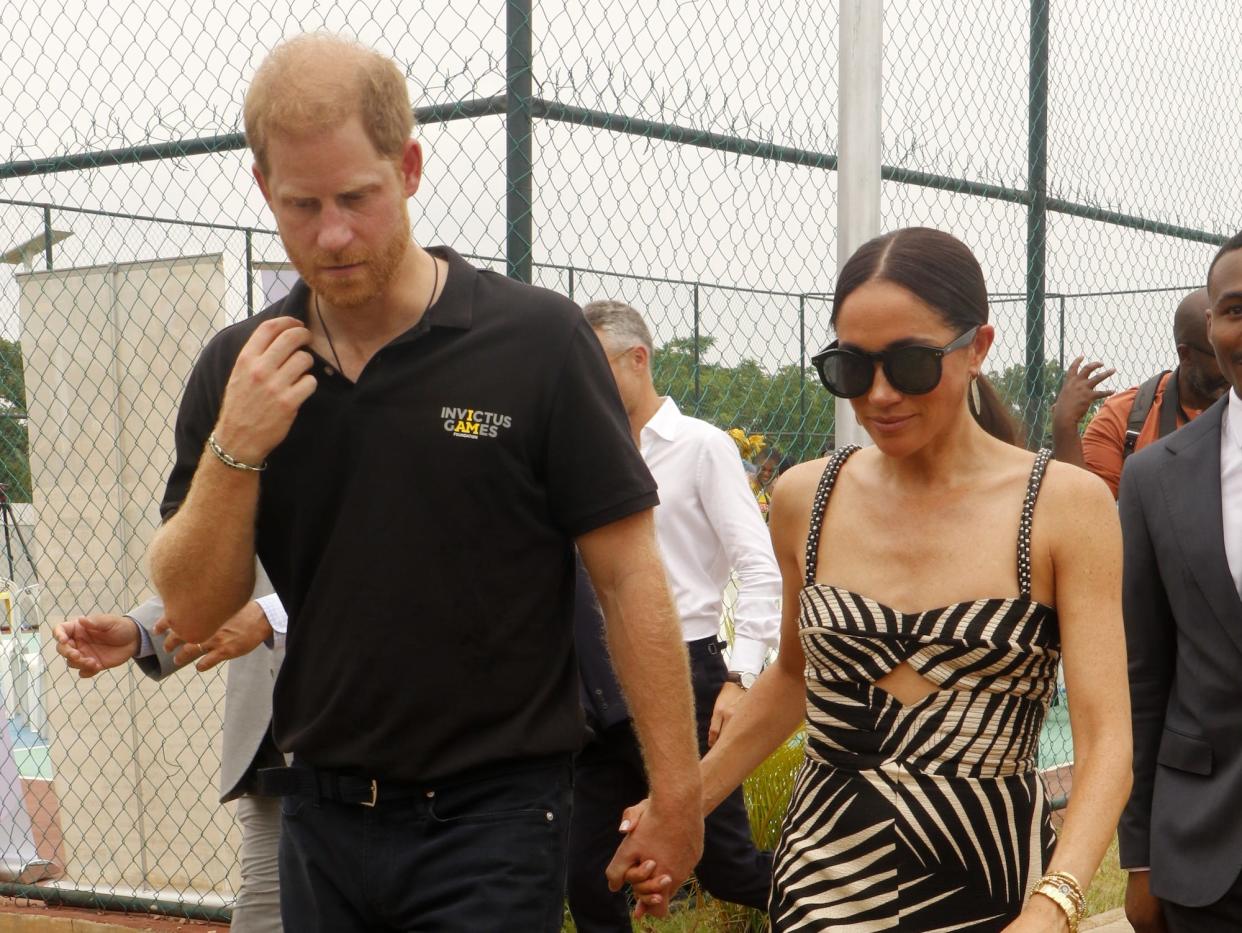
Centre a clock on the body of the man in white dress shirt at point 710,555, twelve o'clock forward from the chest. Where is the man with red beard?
The man with red beard is roughly at 11 o'clock from the man in white dress shirt.

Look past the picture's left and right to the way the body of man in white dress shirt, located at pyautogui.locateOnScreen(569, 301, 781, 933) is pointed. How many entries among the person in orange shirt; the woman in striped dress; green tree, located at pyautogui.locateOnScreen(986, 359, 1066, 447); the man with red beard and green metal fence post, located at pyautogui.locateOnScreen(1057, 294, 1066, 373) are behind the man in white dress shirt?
3

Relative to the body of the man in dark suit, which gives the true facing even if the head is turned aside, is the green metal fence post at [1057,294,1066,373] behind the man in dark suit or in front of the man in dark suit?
behind

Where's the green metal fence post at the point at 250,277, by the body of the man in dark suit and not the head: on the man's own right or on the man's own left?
on the man's own right

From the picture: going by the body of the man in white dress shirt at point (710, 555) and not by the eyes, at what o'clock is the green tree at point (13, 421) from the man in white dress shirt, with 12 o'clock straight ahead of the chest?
The green tree is roughly at 3 o'clock from the man in white dress shirt.

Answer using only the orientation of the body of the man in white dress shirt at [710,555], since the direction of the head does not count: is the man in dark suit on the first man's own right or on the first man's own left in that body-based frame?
on the first man's own left

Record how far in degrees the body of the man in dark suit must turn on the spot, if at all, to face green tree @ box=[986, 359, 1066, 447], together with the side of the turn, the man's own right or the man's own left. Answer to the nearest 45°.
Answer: approximately 180°

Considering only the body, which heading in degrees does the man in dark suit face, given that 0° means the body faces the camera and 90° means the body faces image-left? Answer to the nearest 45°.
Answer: approximately 0°

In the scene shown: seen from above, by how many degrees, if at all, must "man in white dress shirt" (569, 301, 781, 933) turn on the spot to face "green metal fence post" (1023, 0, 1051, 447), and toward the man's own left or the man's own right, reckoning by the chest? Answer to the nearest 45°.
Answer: approximately 180°

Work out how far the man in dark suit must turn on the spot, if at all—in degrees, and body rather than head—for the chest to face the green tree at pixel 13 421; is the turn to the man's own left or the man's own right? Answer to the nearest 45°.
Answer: approximately 135° to the man's own right

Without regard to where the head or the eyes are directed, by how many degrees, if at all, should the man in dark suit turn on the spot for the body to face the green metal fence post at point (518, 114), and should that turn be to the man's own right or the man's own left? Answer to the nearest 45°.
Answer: approximately 135° to the man's own right

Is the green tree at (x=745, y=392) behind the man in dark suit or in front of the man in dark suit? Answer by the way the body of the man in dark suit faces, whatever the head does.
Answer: behind

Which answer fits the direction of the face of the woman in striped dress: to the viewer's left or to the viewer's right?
to the viewer's left
